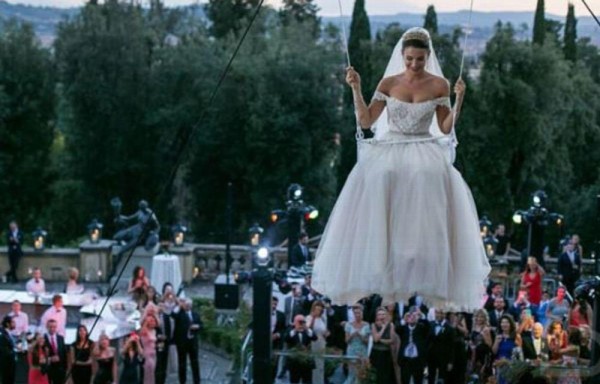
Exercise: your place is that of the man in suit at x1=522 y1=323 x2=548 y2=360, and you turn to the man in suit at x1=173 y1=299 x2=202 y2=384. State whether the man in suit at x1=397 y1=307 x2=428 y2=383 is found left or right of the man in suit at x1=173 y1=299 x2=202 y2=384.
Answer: left

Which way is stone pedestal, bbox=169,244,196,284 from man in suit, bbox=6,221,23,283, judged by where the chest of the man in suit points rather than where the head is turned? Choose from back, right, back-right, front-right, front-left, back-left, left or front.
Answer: left

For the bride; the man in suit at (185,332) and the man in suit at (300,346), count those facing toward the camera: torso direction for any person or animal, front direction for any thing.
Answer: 3

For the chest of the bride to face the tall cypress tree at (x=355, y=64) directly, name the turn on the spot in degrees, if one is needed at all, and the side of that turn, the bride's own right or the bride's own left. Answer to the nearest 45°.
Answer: approximately 180°

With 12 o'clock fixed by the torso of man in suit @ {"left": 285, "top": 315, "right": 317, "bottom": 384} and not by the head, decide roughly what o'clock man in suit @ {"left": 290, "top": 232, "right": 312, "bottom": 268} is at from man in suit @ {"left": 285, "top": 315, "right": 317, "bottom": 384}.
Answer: man in suit @ {"left": 290, "top": 232, "right": 312, "bottom": 268} is roughly at 6 o'clock from man in suit @ {"left": 285, "top": 315, "right": 317, "bottom": 384}.

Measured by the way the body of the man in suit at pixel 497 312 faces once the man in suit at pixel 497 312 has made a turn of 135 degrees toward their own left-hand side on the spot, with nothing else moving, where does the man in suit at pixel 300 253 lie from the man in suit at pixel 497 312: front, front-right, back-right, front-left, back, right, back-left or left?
left

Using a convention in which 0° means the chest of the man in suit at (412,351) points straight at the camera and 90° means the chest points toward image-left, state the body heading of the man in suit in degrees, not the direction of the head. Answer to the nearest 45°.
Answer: approximately 0°

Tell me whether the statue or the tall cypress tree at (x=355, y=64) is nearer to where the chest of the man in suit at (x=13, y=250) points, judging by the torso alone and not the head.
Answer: the statue
